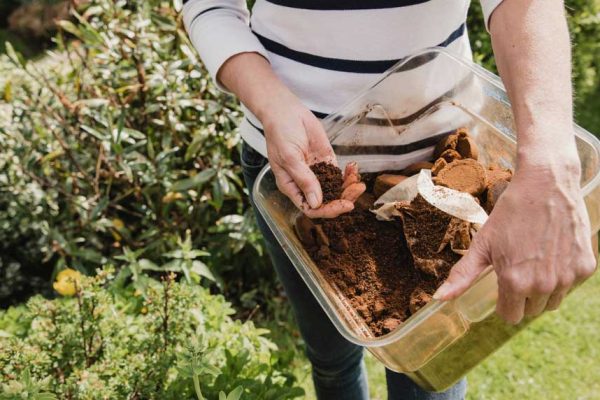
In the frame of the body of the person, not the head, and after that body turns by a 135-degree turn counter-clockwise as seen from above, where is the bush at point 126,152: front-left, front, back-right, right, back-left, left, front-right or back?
left

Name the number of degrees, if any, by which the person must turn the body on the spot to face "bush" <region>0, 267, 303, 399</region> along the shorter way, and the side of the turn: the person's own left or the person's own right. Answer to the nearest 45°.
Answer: approximately 90° to the person's own right

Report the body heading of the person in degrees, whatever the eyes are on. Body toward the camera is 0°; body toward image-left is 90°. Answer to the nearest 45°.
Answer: approximately 0°
